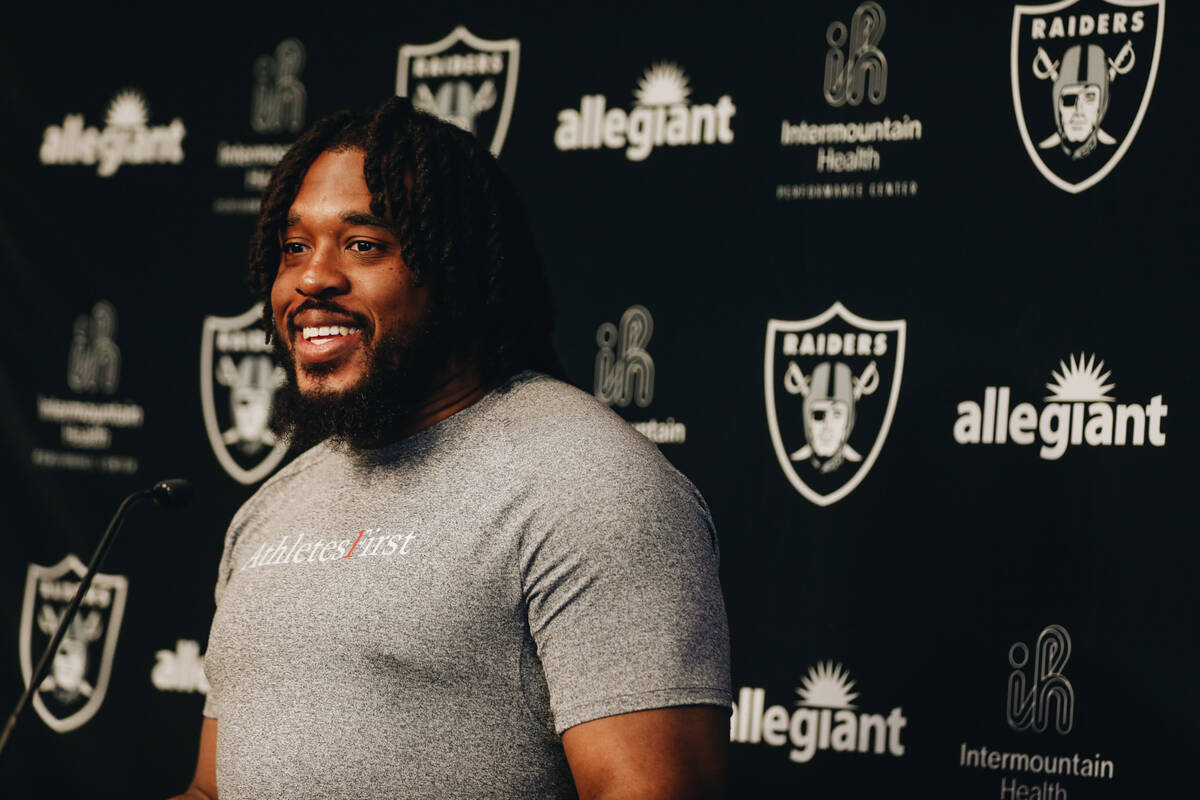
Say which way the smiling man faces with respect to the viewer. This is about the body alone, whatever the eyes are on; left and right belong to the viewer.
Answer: facing the viewer and to the left of the viewer

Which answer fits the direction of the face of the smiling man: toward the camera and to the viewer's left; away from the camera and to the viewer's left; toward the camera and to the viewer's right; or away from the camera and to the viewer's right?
toward the camera and to the viewer's left
